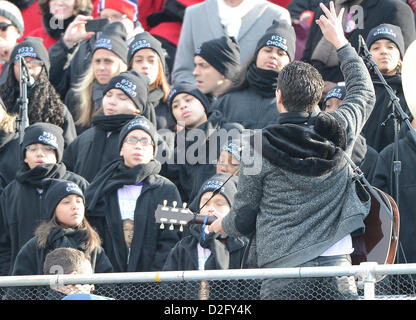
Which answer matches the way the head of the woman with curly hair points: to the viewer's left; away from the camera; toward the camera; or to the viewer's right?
toward the camera

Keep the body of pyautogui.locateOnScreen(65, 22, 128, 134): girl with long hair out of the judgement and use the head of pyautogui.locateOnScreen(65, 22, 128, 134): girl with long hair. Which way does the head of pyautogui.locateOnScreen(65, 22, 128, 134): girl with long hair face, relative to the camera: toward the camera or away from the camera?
toward the camera

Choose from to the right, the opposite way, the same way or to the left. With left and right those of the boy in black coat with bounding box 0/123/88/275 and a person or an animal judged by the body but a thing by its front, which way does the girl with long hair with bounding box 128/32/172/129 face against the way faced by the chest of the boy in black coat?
the same way

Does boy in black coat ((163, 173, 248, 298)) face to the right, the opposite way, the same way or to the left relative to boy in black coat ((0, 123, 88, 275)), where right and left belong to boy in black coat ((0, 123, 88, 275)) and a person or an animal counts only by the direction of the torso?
the same way

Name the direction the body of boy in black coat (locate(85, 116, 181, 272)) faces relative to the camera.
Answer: toward the camera

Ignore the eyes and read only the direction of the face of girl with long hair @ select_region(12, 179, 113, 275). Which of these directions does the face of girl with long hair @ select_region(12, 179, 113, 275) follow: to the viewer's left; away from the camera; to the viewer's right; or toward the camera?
toward the camera

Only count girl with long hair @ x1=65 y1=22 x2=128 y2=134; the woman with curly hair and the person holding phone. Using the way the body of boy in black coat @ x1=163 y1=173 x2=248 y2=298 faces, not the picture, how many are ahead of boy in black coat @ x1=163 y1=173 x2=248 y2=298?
0

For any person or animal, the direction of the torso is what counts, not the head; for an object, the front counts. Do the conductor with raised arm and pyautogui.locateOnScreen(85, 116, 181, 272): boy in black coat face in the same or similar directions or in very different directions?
very different directions

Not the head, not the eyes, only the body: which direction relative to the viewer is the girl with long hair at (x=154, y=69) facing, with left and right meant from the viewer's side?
facing the viewer

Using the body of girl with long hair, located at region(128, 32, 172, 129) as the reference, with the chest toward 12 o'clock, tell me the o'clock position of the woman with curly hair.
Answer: The woman with curly hair is roughly at 3 o'clock from the girl with long hair.

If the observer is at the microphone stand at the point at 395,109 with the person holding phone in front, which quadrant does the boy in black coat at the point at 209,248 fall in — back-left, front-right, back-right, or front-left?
front-left

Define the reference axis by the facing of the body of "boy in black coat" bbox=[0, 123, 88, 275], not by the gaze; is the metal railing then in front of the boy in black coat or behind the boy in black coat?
in front

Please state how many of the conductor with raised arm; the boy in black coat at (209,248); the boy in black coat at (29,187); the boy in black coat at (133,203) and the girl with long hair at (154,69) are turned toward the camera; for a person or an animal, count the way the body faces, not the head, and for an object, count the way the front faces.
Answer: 4

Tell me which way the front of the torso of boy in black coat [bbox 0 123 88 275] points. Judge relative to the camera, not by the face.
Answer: toward the camera
